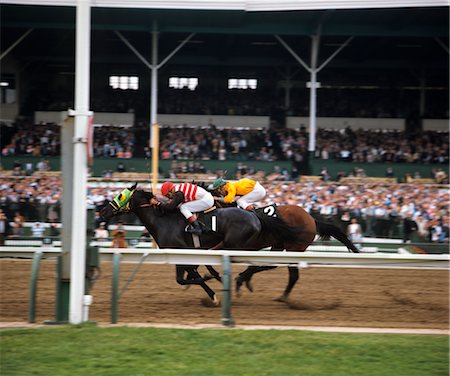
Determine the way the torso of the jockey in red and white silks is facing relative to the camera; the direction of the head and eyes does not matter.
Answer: to the viewer's left

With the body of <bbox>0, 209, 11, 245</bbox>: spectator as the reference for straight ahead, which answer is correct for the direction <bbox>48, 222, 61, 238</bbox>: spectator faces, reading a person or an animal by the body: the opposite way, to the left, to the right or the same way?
the same way

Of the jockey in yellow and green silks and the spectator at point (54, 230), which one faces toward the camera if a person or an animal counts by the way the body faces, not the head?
the spectator

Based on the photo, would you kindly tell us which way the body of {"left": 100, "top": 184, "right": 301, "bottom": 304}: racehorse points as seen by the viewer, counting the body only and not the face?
to the viewer's left

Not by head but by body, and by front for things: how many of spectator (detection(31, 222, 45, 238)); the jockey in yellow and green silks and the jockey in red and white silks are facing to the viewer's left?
2

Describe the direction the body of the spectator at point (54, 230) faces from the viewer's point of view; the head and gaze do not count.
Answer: toward the camera

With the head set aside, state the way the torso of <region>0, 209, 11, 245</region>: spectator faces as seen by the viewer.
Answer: toward the camera

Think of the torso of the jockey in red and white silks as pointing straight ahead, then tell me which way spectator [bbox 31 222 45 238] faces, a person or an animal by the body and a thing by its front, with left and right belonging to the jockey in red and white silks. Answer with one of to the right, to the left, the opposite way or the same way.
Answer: to the left

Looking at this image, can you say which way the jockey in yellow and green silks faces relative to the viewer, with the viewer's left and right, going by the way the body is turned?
facing to the left of the viewer

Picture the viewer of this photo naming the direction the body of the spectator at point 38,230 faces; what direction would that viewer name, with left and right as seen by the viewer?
facing the viewer

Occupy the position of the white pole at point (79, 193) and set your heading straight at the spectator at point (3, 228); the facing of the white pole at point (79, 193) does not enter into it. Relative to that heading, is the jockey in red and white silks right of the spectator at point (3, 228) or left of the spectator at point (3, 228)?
right

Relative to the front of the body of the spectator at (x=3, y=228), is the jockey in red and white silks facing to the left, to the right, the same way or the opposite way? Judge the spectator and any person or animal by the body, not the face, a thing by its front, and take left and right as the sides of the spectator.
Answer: to the right

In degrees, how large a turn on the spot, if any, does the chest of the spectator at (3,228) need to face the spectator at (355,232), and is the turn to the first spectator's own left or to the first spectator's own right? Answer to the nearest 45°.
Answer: approximately 90° to the first spectator's own left

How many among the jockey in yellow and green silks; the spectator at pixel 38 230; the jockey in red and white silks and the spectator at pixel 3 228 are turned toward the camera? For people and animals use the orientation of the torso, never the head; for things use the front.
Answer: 2
